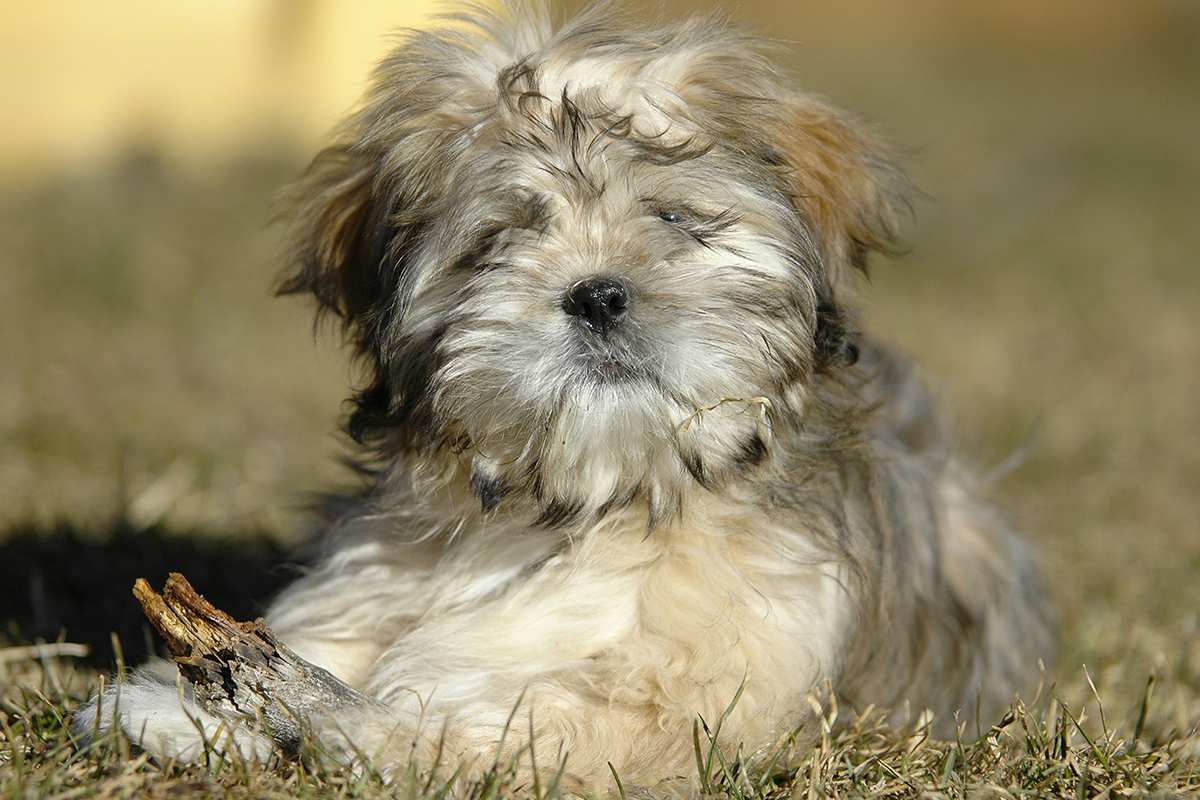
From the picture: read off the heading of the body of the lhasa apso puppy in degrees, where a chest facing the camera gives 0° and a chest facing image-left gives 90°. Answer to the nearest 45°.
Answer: approximately 45°
